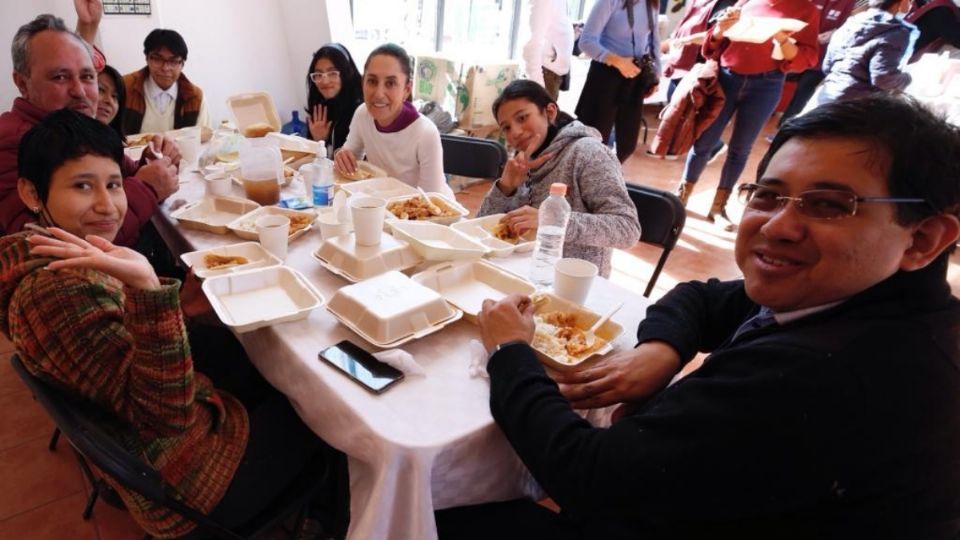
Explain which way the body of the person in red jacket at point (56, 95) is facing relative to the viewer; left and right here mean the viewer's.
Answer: facing the viewer and to the right of the viewer

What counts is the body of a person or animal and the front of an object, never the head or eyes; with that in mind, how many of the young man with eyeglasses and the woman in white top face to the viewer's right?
0

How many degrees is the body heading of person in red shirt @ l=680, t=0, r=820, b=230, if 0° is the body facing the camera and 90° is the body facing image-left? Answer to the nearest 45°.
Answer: approximately 45°

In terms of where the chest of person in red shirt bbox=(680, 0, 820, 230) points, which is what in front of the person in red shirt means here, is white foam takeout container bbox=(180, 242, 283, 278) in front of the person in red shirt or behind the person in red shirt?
in front

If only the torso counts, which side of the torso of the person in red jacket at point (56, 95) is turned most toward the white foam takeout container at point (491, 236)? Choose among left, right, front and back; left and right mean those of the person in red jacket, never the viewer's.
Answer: front

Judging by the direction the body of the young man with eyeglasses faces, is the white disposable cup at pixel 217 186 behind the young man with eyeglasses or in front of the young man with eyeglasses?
in front

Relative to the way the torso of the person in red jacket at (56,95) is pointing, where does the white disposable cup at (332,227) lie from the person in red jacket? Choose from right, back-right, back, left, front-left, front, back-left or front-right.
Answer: front

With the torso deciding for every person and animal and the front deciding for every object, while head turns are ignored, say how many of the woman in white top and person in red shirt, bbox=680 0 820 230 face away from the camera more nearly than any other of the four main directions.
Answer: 0

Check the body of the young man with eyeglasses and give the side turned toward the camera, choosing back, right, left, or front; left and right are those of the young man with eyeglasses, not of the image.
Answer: front

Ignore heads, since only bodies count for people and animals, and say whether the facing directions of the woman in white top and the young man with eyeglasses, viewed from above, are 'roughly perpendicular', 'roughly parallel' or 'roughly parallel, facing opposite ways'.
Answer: roughly perpendicular

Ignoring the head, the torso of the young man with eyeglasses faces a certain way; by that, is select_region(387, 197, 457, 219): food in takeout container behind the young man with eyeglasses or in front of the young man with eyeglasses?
in front

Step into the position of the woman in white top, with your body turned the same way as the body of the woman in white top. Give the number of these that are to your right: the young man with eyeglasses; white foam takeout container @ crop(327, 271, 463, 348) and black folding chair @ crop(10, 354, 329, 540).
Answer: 1
